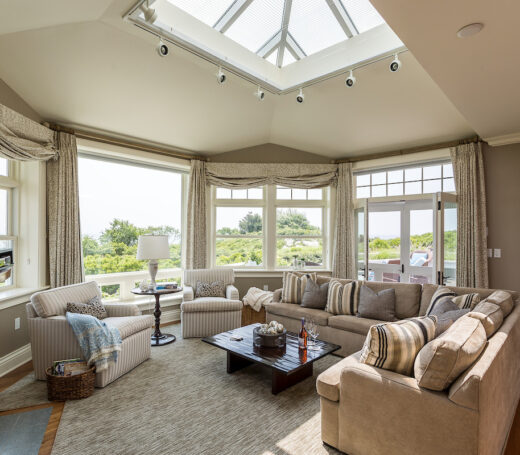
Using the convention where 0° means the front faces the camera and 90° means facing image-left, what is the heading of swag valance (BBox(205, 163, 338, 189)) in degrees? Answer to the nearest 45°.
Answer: approximately 0°

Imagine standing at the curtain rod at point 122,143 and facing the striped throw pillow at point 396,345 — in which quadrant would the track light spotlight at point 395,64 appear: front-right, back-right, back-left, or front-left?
front-left

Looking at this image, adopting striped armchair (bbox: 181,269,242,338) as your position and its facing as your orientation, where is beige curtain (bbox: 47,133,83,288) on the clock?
The beige curtain is roughly at 3 o'clock from the striped armchair.

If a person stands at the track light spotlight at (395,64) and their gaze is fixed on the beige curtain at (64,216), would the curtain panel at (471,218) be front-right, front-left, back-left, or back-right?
back-right

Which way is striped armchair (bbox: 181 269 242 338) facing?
toward the camera

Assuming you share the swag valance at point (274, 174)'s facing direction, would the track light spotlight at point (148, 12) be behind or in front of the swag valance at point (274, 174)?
in front

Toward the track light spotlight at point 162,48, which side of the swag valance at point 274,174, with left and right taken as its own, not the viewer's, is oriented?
front

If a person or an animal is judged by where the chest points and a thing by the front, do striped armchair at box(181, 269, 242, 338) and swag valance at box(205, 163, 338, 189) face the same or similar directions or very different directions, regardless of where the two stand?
same or similar directions

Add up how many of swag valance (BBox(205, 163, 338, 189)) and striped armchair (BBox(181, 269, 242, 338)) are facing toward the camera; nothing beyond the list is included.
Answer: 2

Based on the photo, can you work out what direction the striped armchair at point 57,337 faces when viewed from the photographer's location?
facing the viewer and to the right of the viewer

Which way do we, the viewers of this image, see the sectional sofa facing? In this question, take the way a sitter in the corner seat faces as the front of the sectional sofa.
facing the viewer and to the left of the viewer

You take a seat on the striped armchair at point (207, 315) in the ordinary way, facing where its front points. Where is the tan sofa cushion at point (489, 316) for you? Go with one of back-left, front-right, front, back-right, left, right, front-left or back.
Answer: front-left

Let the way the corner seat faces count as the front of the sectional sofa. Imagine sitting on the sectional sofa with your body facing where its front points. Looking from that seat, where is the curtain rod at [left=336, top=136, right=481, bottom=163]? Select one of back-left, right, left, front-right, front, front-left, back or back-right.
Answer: back-right

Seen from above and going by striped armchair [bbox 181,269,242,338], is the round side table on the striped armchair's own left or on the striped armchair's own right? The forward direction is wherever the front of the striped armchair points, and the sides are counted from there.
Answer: on the striped armchair's own right

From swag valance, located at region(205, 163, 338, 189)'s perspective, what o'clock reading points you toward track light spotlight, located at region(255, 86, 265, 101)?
The track light spotlight is roughly at 12 o'clock from the swag valance.

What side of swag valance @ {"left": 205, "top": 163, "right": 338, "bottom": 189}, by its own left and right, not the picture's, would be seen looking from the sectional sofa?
front
